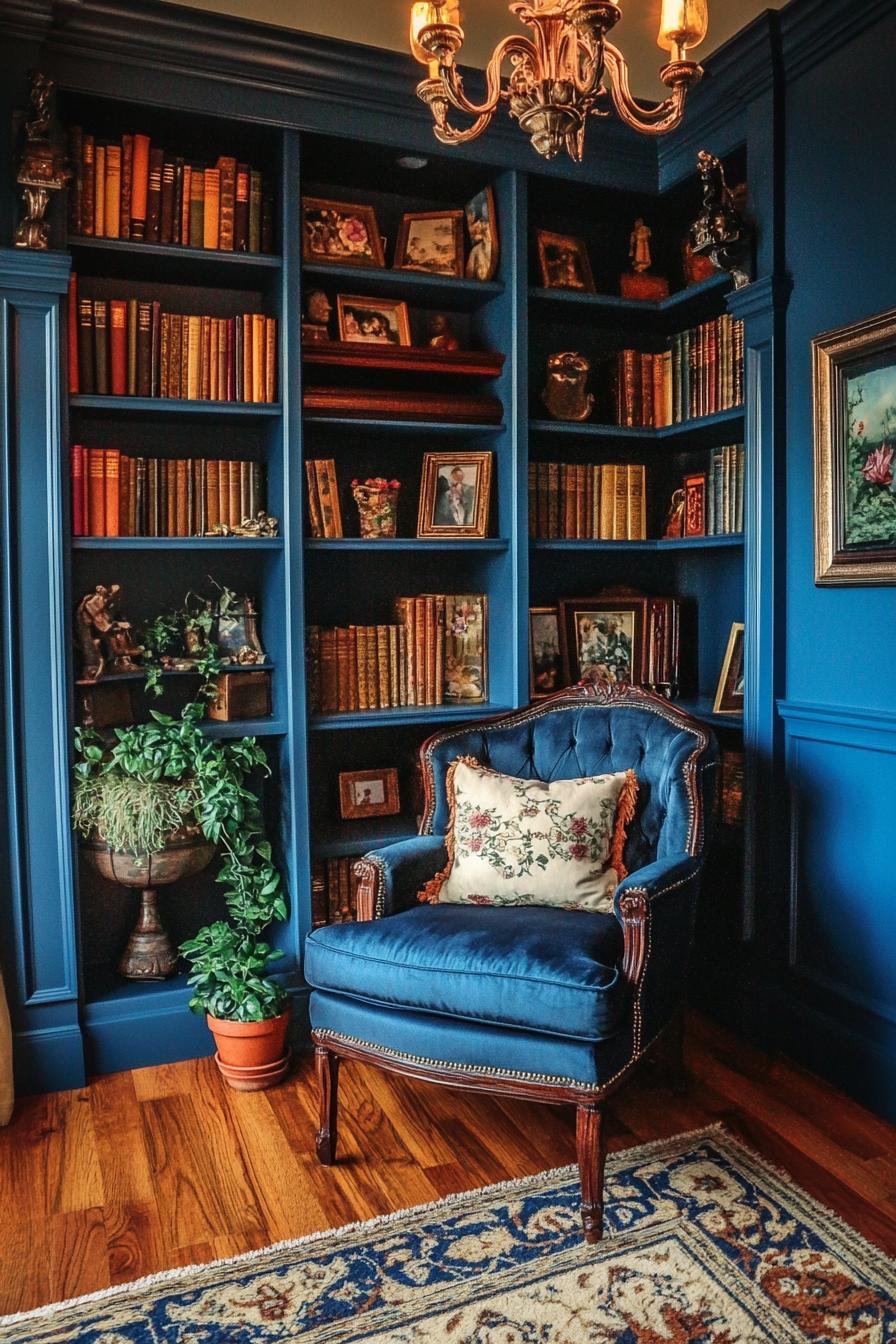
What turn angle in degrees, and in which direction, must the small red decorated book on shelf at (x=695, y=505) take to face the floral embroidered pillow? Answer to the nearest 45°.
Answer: approximately 45° to its left

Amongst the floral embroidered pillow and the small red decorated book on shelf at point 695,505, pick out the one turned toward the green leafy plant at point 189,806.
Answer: the small red decorated book on shelf

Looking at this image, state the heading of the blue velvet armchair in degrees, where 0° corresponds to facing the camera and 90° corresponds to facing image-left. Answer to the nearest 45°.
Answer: approximately 45°

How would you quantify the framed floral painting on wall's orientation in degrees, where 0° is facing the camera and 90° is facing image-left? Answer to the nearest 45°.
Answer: approximately 45°

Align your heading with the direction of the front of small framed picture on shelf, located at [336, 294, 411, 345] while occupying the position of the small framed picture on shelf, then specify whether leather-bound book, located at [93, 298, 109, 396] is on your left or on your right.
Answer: on your right
